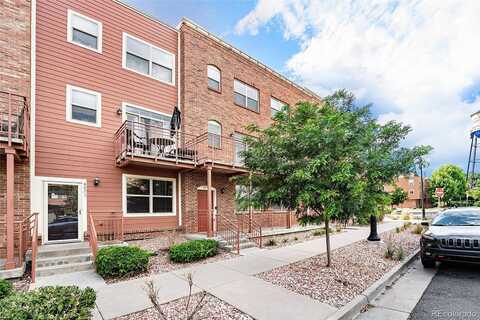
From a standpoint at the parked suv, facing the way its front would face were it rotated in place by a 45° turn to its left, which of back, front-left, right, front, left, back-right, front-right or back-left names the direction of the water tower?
back-left

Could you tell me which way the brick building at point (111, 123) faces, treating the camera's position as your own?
facing the viewer and to the right of the viewer

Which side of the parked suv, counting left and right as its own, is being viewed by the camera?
front

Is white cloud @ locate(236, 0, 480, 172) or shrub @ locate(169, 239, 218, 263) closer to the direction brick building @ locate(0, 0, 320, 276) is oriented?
the shrub

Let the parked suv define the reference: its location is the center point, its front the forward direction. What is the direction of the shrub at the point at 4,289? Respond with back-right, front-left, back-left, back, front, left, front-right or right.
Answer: front-right

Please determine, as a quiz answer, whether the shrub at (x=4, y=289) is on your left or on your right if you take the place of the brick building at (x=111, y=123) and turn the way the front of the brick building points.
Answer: on your right

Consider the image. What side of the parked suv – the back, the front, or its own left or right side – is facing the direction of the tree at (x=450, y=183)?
back

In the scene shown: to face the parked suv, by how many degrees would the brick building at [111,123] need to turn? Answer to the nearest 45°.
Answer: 0° — it already faces it

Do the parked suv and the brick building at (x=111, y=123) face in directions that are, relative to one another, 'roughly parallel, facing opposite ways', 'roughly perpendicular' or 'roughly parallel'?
roughly perpendicular

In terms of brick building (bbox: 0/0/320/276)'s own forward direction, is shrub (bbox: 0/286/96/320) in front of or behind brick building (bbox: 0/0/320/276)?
in front

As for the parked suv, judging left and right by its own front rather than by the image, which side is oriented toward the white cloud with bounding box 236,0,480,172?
back

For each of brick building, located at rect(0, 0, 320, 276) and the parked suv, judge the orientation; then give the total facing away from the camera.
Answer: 0

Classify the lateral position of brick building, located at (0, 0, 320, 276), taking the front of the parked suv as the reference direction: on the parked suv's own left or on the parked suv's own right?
on the parked suv's own right
